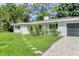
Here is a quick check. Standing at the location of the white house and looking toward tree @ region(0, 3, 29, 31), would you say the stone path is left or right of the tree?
left

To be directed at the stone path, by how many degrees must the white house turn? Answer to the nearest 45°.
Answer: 0° — it already faces it

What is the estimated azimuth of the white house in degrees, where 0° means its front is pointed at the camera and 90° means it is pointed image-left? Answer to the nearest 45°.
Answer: approximately 45°
